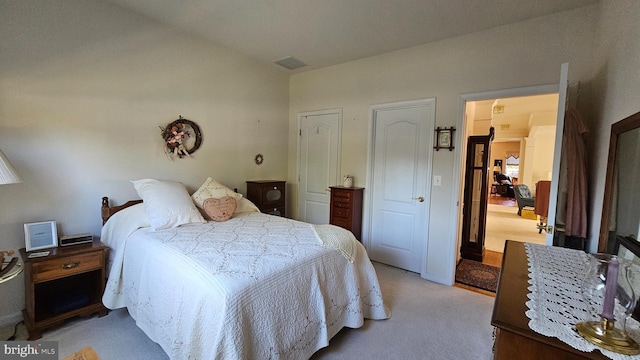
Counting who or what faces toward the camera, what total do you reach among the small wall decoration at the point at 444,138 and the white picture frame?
2

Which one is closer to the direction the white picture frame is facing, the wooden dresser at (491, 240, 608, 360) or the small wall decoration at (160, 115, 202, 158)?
the wooden dresser

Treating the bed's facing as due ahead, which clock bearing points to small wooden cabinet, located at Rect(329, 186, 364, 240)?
The small wooden cabinet is roughly at 9 o'clock from the bed.

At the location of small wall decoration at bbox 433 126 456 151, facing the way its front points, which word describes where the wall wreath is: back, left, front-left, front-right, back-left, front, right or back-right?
right

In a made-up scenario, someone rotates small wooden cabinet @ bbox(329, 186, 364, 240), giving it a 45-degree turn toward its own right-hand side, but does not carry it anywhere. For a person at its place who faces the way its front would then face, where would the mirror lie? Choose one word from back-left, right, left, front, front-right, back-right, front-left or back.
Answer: back-left

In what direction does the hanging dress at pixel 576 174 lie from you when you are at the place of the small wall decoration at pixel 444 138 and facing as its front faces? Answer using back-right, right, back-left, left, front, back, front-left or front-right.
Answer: front-left

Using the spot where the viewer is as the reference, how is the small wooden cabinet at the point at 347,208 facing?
facing the viewer and to the left of the viewer

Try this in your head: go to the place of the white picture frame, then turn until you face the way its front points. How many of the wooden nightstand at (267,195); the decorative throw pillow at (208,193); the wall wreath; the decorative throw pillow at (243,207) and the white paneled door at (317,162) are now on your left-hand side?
5

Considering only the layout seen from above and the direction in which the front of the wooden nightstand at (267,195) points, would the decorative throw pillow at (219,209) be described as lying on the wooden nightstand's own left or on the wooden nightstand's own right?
on the wooden nightstand's own right

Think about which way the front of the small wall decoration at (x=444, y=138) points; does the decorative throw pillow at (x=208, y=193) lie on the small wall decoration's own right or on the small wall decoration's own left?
on the small wall decoration's own right

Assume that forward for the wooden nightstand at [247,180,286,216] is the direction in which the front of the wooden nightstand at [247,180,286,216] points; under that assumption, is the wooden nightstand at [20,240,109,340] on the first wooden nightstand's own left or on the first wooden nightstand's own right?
on the first wooden nightstand's own right

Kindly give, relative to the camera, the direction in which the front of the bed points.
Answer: facing the viewer and to the right of the viewer

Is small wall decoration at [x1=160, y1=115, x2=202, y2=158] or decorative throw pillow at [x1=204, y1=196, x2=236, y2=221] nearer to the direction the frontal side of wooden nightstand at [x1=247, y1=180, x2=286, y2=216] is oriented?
the decorative throw pillow

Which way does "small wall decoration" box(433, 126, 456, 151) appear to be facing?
toward the camera

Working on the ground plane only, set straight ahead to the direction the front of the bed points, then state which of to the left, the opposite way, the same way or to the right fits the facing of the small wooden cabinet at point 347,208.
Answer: to the right
